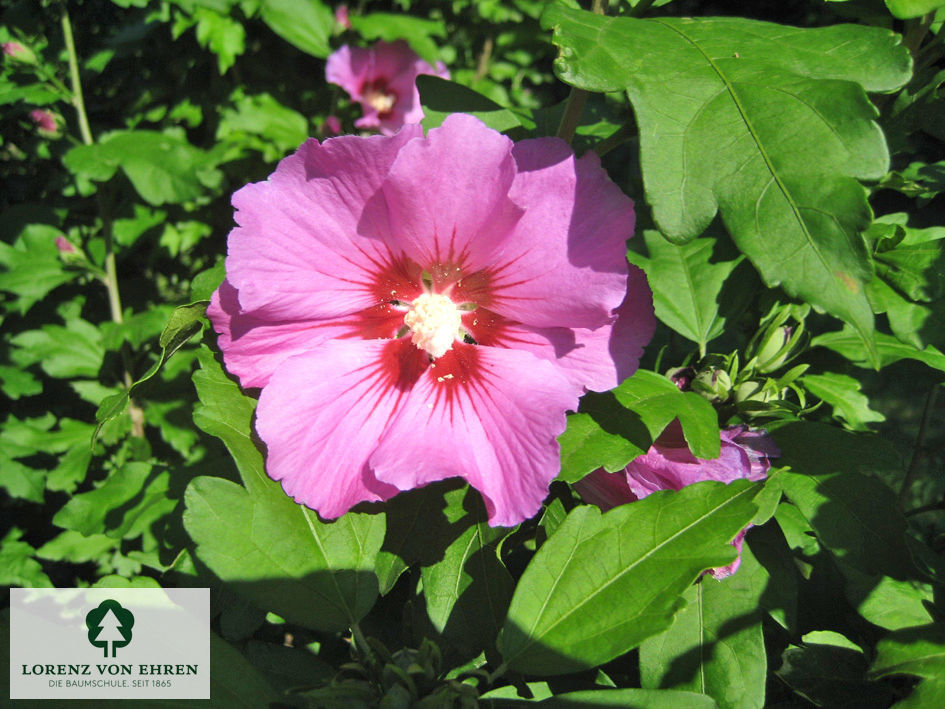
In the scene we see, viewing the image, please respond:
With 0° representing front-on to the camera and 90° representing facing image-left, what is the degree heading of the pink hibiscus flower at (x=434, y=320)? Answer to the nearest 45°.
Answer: approximately 0°
